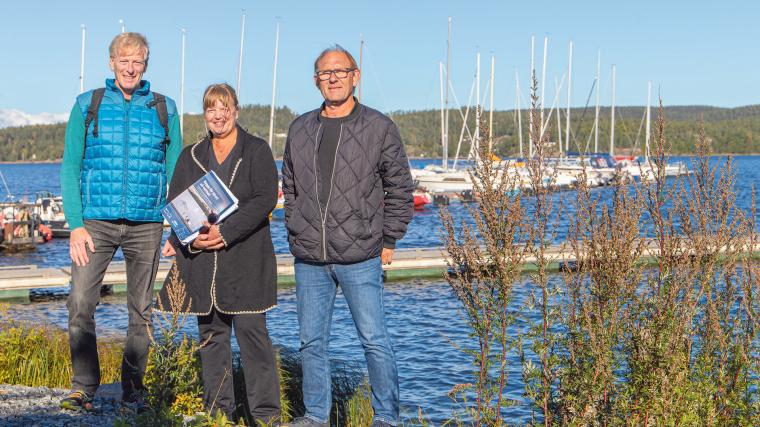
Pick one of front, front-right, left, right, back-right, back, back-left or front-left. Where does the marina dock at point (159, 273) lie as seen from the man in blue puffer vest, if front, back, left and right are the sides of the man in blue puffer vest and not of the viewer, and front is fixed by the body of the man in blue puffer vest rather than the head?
back

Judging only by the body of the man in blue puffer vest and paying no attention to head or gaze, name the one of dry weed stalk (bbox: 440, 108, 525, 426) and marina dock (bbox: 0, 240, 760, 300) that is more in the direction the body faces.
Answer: the dry weed stalk

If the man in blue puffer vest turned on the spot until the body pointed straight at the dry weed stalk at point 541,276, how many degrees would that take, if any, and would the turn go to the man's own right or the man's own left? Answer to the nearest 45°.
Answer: approximately 45° to the man's own left

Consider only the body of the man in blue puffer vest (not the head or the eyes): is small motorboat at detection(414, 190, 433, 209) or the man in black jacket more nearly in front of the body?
the man in black jacket

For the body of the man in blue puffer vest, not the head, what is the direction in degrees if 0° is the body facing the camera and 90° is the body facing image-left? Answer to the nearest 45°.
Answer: approximately 0°

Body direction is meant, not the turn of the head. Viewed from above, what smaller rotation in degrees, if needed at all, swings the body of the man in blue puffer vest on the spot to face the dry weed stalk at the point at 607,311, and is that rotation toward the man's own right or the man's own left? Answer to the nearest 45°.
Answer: approximately 45° to the man's own left

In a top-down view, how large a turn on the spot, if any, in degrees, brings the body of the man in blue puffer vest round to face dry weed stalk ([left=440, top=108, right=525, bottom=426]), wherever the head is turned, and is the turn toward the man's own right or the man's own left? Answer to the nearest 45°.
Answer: approximately 45° to the man's own left
